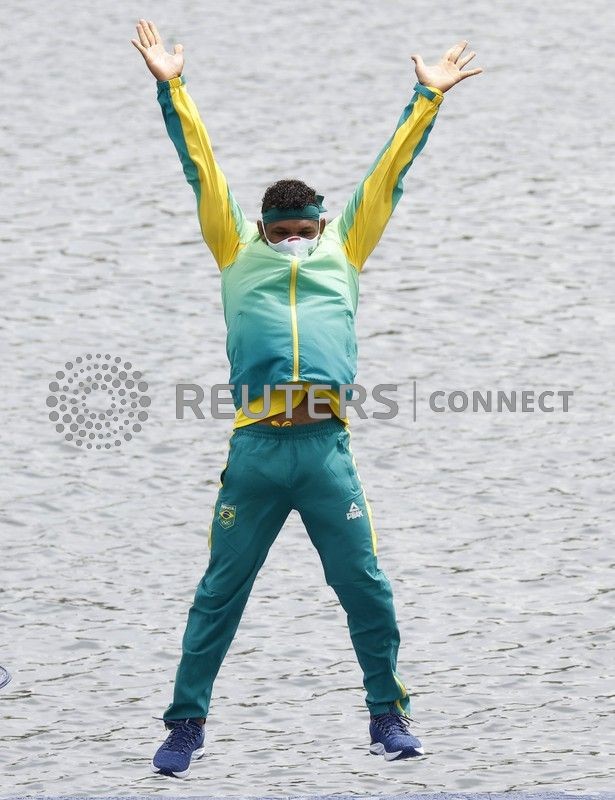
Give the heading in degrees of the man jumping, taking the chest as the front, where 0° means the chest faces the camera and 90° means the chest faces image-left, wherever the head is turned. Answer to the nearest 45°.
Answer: approximately 0°
